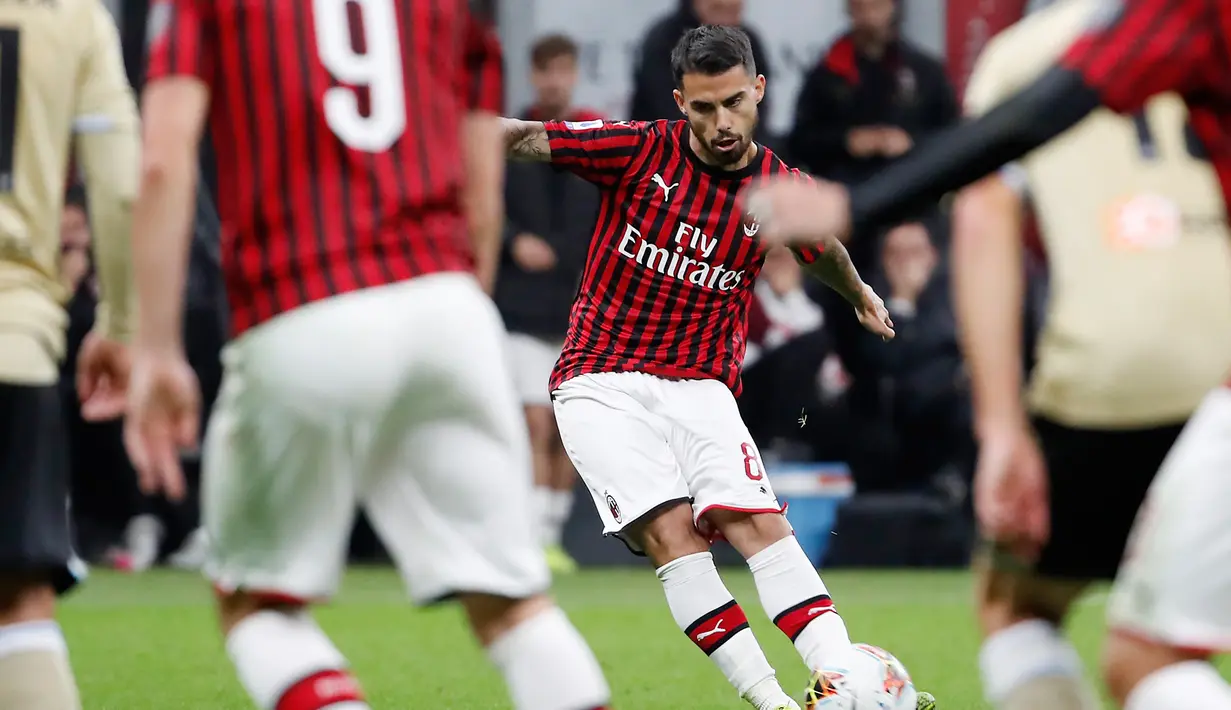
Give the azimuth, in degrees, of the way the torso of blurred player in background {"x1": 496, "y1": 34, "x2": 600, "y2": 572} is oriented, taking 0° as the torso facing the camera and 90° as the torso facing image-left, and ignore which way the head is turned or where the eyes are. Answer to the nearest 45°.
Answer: approximately 0°

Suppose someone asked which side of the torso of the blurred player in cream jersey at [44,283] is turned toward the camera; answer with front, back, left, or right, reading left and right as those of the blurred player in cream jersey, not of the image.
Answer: back

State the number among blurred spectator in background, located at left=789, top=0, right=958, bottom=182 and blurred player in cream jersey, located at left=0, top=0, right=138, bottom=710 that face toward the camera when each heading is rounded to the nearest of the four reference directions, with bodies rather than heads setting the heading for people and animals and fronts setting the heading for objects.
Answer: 1

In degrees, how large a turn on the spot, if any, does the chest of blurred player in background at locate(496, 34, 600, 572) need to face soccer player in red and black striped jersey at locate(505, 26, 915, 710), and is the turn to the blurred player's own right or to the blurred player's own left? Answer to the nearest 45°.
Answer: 0° — they already face them

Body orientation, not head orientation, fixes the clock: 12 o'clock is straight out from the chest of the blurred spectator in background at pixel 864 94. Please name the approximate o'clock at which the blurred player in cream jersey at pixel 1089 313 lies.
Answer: The blurred player in cream jersey is roughly at 12 o'clock from the blurred spectator in background.

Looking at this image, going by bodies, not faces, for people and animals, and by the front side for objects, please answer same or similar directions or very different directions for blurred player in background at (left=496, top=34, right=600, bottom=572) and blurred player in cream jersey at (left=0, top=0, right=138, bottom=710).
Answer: very different directions

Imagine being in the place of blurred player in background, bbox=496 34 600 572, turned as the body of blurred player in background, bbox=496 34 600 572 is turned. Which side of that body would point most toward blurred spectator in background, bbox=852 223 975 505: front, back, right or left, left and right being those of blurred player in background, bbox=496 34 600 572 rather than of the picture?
left

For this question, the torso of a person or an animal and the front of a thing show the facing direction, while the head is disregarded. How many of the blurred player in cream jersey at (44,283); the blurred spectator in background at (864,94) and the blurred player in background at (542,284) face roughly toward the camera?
2

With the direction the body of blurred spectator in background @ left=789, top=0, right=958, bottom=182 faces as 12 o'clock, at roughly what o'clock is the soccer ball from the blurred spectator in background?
The soccer ball is roughly at 12 o'clock from the blurred spectator in background.
